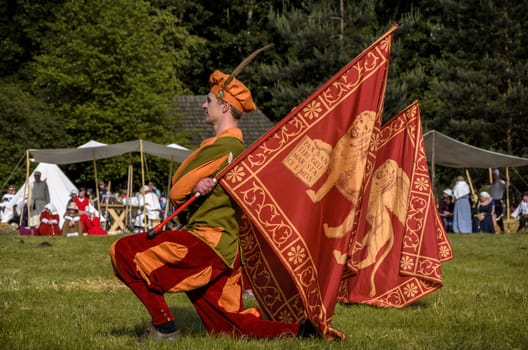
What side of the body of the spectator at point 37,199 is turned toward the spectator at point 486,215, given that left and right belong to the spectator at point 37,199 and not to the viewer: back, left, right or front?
left

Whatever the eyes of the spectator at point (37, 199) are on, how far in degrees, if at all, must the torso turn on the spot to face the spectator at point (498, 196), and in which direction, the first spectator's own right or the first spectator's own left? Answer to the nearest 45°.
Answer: approximately 90° to the first spectator's own left

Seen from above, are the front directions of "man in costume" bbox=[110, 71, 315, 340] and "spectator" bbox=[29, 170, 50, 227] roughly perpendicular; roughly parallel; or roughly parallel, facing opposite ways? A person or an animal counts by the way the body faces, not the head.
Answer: roughly perpendicular

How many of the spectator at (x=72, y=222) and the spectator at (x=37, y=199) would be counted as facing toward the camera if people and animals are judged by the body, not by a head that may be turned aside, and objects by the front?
2
